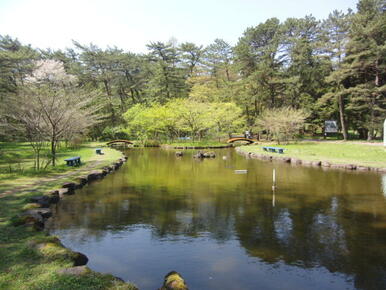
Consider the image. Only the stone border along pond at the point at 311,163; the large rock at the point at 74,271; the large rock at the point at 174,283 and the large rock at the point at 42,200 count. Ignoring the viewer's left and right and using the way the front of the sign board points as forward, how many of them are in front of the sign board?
4

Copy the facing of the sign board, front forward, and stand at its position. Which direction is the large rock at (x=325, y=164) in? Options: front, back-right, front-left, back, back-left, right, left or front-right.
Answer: front

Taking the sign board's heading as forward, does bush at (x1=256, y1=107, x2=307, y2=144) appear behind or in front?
in front

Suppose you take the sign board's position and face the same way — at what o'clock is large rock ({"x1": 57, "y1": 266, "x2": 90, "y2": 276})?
The large rock is roughly at 12 o'clock from the sign board.

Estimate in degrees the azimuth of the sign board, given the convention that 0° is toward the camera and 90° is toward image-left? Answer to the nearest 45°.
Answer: approximately 0°

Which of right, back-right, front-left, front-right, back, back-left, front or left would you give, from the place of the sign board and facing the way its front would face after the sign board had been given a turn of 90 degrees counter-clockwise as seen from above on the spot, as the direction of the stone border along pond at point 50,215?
right

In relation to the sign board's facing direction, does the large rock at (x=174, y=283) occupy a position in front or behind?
in front

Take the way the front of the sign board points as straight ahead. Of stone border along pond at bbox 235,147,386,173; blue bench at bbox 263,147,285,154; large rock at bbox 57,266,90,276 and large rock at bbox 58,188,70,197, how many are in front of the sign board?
4

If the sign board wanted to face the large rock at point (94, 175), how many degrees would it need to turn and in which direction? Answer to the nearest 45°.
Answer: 0° — it already faces it

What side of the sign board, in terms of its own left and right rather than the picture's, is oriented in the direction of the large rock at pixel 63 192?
front

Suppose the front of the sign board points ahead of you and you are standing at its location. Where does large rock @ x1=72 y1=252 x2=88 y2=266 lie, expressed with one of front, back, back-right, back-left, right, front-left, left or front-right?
front

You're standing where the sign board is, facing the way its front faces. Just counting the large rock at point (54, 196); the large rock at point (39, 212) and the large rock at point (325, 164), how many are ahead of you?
3

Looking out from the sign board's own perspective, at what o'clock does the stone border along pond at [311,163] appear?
The stone border along pond is roughly at 12 o'clock from the sign board.

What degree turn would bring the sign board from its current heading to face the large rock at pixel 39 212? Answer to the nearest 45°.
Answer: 0° — it already faces it

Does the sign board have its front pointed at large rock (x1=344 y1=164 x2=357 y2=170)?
yes

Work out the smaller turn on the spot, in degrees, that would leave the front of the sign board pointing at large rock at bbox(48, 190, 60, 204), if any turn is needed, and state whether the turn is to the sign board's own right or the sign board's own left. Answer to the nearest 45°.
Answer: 0° — it already faces it

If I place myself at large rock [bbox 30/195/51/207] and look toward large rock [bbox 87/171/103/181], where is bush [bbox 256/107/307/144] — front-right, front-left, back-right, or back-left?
front-right
